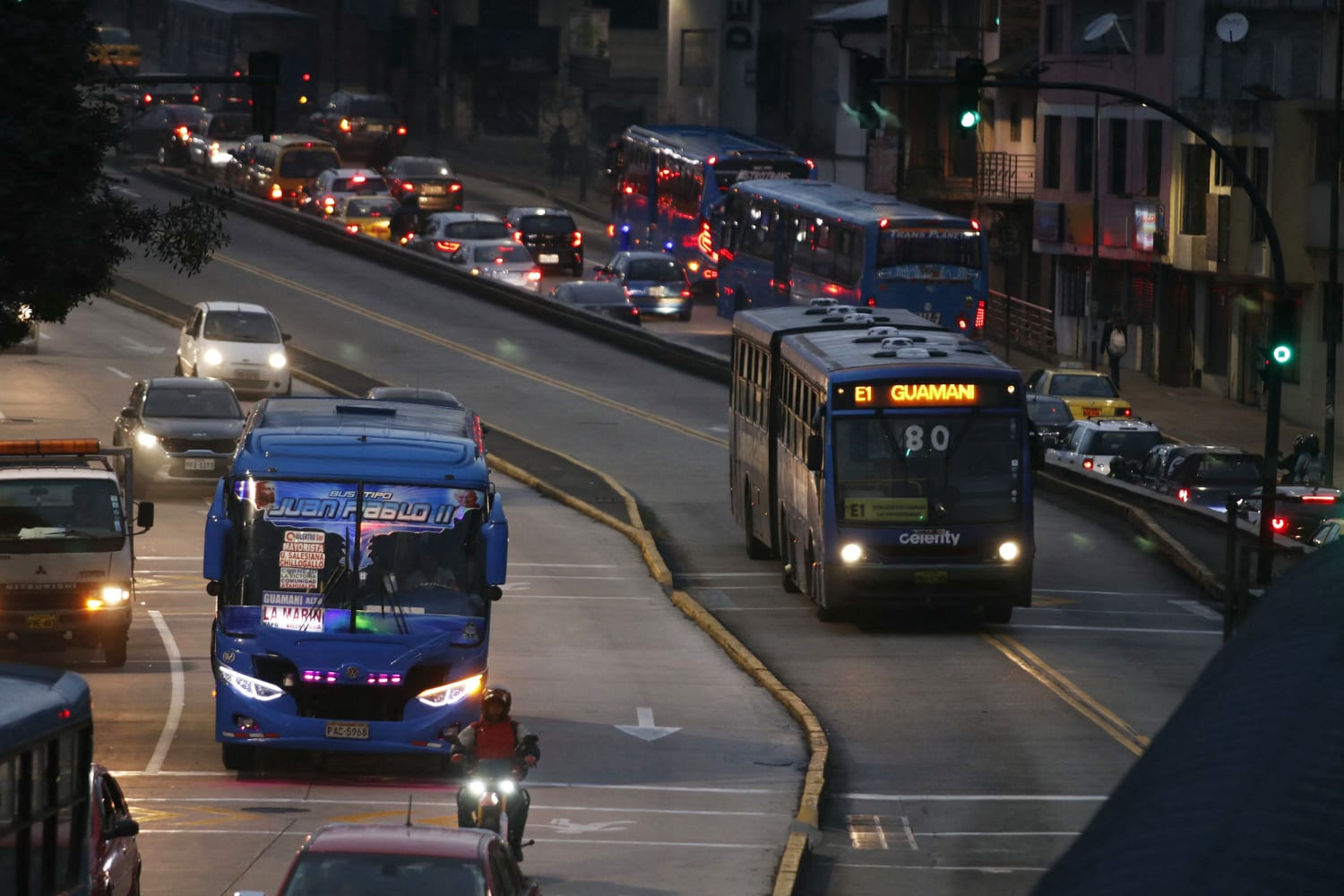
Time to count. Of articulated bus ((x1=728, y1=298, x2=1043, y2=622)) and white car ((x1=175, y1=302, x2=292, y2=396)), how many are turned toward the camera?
2

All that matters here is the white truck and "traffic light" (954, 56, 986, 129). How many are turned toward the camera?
2

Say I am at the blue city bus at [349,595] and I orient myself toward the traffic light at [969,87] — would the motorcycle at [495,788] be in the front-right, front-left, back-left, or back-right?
back-right

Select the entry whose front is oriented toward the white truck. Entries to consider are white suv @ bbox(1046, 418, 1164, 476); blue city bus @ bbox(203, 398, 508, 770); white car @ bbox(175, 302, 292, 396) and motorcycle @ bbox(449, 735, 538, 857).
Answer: the white car

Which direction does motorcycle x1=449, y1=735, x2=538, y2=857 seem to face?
toward the camera

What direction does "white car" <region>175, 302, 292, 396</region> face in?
toward the camera

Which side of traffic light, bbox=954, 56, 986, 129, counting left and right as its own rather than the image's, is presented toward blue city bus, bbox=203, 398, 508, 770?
front

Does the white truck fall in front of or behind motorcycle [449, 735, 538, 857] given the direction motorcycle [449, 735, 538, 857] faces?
behind

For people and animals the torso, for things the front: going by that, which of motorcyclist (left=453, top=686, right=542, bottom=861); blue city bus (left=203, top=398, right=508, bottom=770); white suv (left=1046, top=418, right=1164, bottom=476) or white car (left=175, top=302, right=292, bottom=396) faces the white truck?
the white car

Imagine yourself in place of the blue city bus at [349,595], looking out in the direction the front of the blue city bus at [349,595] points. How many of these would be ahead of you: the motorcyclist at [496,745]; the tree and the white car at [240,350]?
1

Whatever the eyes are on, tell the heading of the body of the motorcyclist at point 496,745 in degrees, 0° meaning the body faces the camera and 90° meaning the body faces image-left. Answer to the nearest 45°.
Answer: approximately 0°
